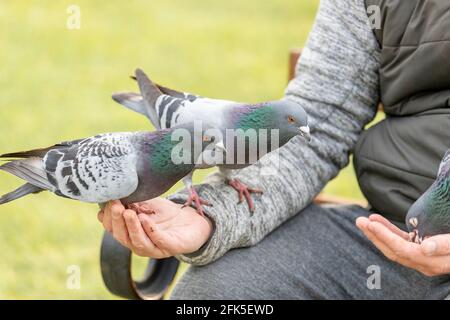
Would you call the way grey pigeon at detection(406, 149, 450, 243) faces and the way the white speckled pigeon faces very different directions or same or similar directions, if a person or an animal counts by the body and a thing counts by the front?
very different directions

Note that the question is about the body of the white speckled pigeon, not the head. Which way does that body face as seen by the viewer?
to the viewer's right

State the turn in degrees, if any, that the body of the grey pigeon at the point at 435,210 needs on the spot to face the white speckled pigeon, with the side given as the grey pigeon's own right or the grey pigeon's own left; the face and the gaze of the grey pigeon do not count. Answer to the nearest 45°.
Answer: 0° — it already faces it

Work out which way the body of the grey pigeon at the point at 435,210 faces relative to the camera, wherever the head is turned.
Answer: to the viewer's left

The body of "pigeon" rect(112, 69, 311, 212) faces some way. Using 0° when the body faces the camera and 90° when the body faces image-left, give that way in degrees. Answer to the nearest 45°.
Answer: approximately 270°

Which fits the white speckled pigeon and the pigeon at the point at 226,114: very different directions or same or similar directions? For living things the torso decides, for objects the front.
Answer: same or similar directions

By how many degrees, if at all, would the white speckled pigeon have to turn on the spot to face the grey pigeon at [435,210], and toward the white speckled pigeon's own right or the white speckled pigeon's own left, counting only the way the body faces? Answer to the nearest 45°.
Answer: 0° — it already faces it
